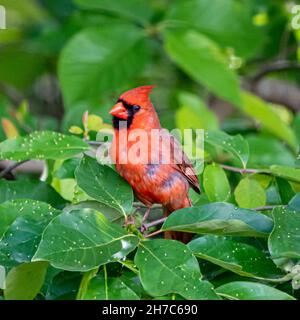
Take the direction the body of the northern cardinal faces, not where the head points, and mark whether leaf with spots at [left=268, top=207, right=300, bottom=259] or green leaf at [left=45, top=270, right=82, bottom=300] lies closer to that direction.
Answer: the green leaf

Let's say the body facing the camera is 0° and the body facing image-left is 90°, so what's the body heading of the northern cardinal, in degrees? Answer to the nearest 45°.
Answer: approximately 45°

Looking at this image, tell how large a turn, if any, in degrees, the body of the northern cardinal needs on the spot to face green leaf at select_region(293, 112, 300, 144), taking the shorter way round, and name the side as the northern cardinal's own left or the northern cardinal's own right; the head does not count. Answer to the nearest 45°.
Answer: approximately 180°

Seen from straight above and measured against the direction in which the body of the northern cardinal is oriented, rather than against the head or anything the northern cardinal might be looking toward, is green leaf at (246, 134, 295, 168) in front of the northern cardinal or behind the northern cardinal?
behind

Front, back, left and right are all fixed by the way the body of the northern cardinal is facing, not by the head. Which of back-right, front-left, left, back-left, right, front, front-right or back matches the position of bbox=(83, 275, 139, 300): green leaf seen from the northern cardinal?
front-left

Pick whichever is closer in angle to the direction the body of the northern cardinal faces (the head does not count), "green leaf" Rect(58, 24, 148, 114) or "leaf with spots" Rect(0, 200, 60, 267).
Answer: the leaf with spots

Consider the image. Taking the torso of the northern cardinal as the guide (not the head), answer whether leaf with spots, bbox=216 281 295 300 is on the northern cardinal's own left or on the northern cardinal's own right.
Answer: on the northern cardinal's own left

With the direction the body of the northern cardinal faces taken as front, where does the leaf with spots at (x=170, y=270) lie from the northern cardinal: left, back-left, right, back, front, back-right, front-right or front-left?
front-left
